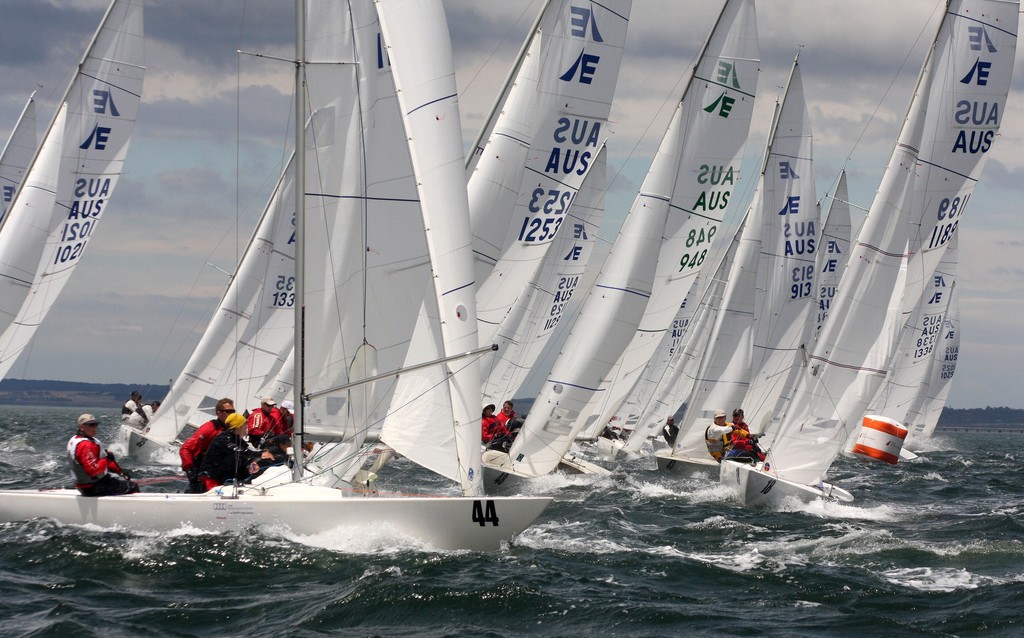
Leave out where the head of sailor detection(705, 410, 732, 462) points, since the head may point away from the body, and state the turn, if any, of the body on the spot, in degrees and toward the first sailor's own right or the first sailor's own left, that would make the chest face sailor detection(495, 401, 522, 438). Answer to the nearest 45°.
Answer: approximately 90° to the first sailor's own right

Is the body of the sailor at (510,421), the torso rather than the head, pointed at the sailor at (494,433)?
no

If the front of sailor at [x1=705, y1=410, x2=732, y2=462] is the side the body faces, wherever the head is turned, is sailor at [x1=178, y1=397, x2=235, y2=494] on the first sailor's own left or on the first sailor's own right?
on the first sailor's own right

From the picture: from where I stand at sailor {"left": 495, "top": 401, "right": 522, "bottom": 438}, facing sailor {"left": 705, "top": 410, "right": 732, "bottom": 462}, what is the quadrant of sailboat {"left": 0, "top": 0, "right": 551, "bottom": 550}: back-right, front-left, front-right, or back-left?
back-right

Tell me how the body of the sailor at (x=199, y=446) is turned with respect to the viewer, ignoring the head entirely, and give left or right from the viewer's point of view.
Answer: facing to the right of the viewer

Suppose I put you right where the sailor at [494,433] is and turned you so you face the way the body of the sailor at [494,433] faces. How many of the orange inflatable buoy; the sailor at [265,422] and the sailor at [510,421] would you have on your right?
1

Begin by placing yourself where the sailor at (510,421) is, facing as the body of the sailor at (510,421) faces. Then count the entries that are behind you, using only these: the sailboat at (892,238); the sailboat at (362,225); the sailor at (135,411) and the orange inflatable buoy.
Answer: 1

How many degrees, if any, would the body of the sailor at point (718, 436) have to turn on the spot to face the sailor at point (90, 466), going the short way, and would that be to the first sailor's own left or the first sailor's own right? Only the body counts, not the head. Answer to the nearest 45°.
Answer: approximately 90° to the first sailor's own right

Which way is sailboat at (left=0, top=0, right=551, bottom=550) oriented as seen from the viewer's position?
to the viewer's right

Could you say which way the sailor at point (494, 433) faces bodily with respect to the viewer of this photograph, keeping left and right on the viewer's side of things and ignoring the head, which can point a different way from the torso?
facing the viewer and to the right of the viewer

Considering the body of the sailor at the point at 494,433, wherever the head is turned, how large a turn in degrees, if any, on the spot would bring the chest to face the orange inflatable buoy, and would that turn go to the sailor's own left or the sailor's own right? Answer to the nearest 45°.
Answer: approximately 45° to the sailor's own left
